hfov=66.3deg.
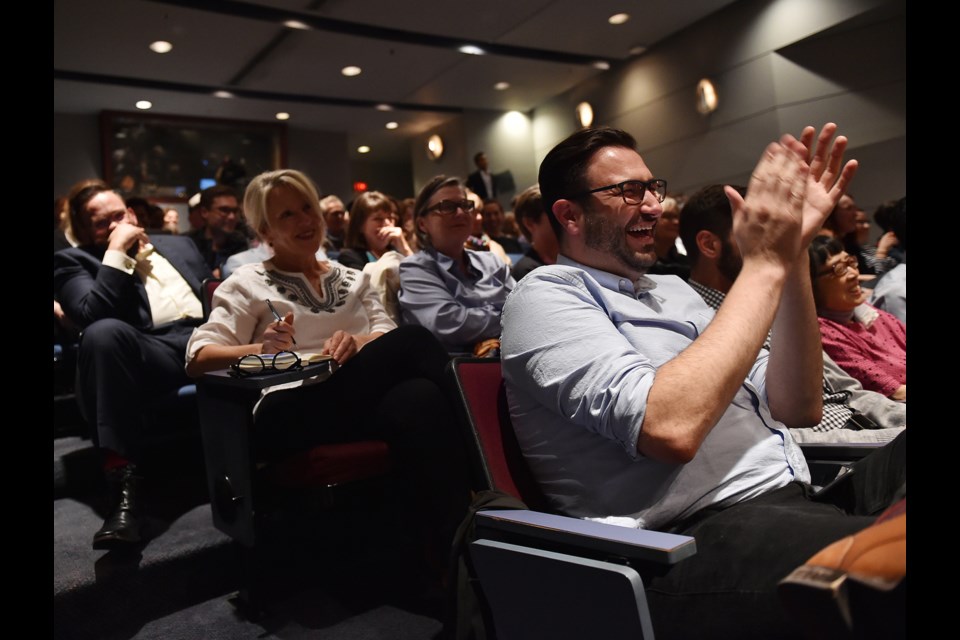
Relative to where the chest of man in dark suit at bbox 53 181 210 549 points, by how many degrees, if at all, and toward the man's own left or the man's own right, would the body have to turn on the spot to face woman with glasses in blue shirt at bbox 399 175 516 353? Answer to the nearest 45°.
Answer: approximately 90° to the man's own left

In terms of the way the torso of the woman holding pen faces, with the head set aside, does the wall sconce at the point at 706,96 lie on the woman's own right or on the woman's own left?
on the woman's own left

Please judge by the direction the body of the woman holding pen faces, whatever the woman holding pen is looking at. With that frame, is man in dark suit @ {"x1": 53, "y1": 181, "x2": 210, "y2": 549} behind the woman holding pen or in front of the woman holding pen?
behind

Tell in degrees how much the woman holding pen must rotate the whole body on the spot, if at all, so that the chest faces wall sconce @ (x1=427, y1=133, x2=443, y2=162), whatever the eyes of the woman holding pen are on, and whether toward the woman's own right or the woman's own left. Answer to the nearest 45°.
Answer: approximately 135° to the woman's own left

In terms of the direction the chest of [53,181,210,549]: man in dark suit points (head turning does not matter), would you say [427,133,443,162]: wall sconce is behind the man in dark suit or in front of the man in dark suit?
behind

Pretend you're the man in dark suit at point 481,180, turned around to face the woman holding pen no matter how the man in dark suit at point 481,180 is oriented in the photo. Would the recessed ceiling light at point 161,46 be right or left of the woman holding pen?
right

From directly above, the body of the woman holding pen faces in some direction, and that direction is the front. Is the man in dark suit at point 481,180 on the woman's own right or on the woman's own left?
on the woman's own left

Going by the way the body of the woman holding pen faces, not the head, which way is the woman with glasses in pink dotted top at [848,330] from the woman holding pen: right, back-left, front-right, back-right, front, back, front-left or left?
front-left
